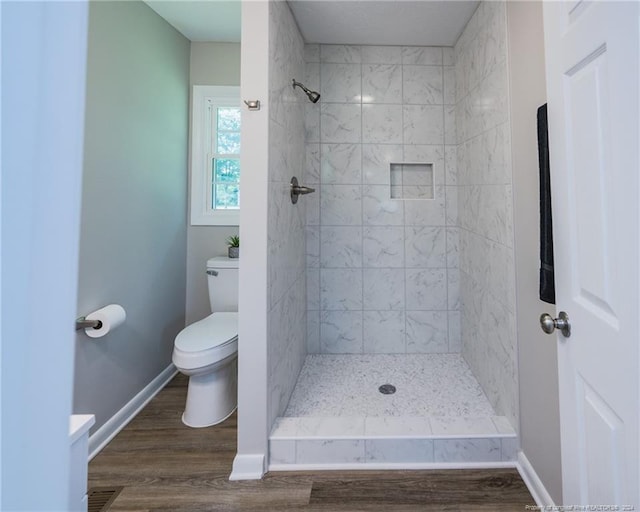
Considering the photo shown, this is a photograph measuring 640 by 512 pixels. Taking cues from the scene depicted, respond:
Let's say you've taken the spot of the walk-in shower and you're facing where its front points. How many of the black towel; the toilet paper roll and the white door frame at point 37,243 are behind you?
0

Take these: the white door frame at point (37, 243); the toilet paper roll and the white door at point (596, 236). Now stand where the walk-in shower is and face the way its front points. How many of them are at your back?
0

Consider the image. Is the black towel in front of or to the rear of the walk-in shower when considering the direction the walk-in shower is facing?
in front

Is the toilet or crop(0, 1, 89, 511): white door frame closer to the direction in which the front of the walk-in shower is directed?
the white door frame

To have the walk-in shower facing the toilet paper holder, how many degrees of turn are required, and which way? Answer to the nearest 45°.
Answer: approximately 45° to its right

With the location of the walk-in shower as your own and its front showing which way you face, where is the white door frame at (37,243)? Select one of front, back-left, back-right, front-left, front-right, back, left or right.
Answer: front

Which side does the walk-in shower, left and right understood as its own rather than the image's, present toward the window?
right

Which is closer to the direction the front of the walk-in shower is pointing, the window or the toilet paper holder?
the toilet paper holder

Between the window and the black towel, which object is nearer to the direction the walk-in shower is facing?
the black towel

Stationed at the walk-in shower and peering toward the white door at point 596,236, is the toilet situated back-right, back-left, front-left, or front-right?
front-right

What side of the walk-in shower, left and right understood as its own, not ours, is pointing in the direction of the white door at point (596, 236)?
front

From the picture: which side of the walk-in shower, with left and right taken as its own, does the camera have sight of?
front
